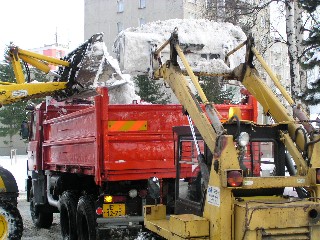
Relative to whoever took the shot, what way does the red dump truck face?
facing away from the viewer and to the left of the viewer

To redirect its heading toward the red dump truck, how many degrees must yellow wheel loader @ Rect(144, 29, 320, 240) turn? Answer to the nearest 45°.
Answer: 0° — it already faces it

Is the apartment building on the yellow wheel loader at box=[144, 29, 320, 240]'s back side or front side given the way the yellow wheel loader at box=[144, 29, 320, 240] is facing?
on the front side

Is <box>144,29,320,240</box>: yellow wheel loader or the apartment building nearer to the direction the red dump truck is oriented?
the apartment building

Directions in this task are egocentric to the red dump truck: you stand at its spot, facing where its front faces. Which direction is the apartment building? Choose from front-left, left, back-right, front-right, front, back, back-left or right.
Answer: front-right

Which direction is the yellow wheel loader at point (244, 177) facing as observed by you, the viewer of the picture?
facing away from the viewer and to the left of the viewer

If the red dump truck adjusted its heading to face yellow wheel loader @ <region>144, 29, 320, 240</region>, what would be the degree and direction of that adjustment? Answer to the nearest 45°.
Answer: approximately 180°

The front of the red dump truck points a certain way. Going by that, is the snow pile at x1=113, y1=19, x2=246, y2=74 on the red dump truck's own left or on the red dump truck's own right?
on the red dump truck's own right

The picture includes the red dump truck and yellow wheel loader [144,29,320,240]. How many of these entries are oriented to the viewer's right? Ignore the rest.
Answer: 0
